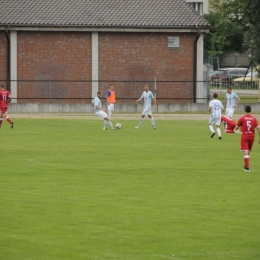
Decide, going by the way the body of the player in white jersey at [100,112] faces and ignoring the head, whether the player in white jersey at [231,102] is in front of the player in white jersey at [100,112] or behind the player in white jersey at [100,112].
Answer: in front

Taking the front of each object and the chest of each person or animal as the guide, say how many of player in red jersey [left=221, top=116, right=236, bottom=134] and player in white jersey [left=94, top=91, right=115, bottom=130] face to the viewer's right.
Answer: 1

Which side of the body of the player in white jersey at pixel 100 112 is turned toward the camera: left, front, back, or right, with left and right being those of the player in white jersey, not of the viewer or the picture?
right

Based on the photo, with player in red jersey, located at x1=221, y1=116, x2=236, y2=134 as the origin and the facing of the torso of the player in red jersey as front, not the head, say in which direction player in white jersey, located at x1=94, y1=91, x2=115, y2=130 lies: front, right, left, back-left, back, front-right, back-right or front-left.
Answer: front

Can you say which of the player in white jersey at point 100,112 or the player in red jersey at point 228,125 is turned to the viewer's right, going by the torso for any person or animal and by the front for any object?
the player in white jersey

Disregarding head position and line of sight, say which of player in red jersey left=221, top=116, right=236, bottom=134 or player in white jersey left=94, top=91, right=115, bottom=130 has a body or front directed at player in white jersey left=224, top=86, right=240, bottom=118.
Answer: player in white jersey left=94, top=91, right=115, bottom=130

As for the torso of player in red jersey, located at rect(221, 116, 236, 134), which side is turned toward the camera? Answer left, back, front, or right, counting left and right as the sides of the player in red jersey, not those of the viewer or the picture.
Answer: left

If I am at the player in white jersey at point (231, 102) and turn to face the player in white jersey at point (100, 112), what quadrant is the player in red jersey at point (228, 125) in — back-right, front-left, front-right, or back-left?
front-left

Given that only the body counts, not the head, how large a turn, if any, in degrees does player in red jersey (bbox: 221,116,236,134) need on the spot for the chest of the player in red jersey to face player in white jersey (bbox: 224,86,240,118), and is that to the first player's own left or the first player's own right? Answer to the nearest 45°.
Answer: approximately 90° to the first player's own right

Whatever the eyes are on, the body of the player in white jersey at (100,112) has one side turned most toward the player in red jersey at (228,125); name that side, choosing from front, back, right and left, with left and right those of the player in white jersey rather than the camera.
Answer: front

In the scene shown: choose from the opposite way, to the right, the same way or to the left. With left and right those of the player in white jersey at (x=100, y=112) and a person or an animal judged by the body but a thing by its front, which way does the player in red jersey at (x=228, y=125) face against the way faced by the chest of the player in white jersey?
the opposite way
